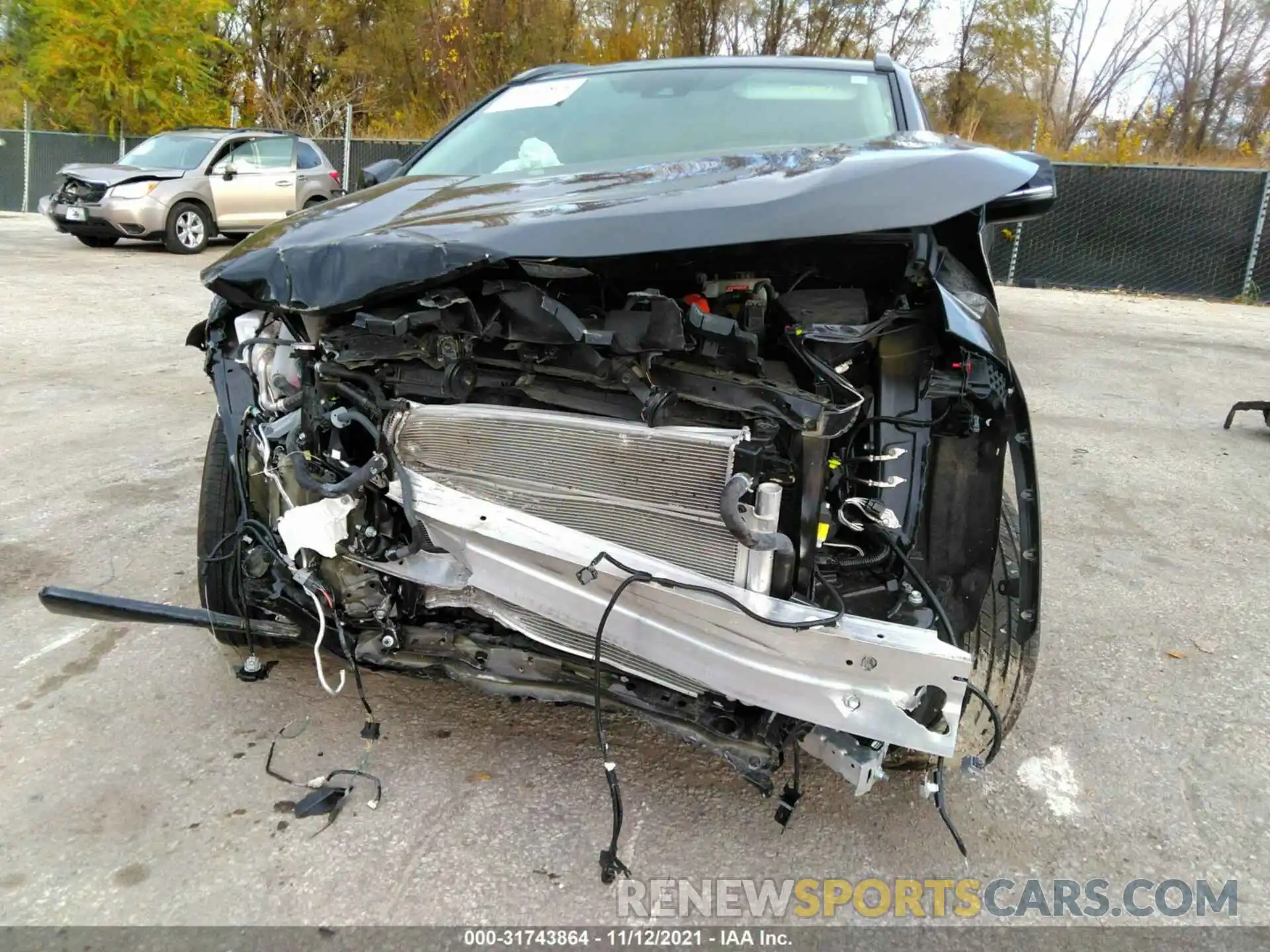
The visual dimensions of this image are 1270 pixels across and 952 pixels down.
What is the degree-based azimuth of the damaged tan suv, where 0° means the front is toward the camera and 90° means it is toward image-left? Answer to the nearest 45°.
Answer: approximately 45°

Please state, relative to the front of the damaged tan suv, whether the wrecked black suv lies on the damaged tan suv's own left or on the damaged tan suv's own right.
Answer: on the damaged tan suv's own left

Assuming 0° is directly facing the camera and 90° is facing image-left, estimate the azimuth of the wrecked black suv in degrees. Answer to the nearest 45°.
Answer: approximately 0°

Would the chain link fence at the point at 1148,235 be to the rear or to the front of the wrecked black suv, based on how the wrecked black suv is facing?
to the rear

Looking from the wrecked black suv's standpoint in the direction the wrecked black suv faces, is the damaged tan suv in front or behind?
behind

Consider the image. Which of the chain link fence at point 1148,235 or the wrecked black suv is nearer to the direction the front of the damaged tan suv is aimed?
the wrecked black suv

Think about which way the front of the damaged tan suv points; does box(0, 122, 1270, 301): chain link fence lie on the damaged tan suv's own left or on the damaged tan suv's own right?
on the damaged tan suv's own left
